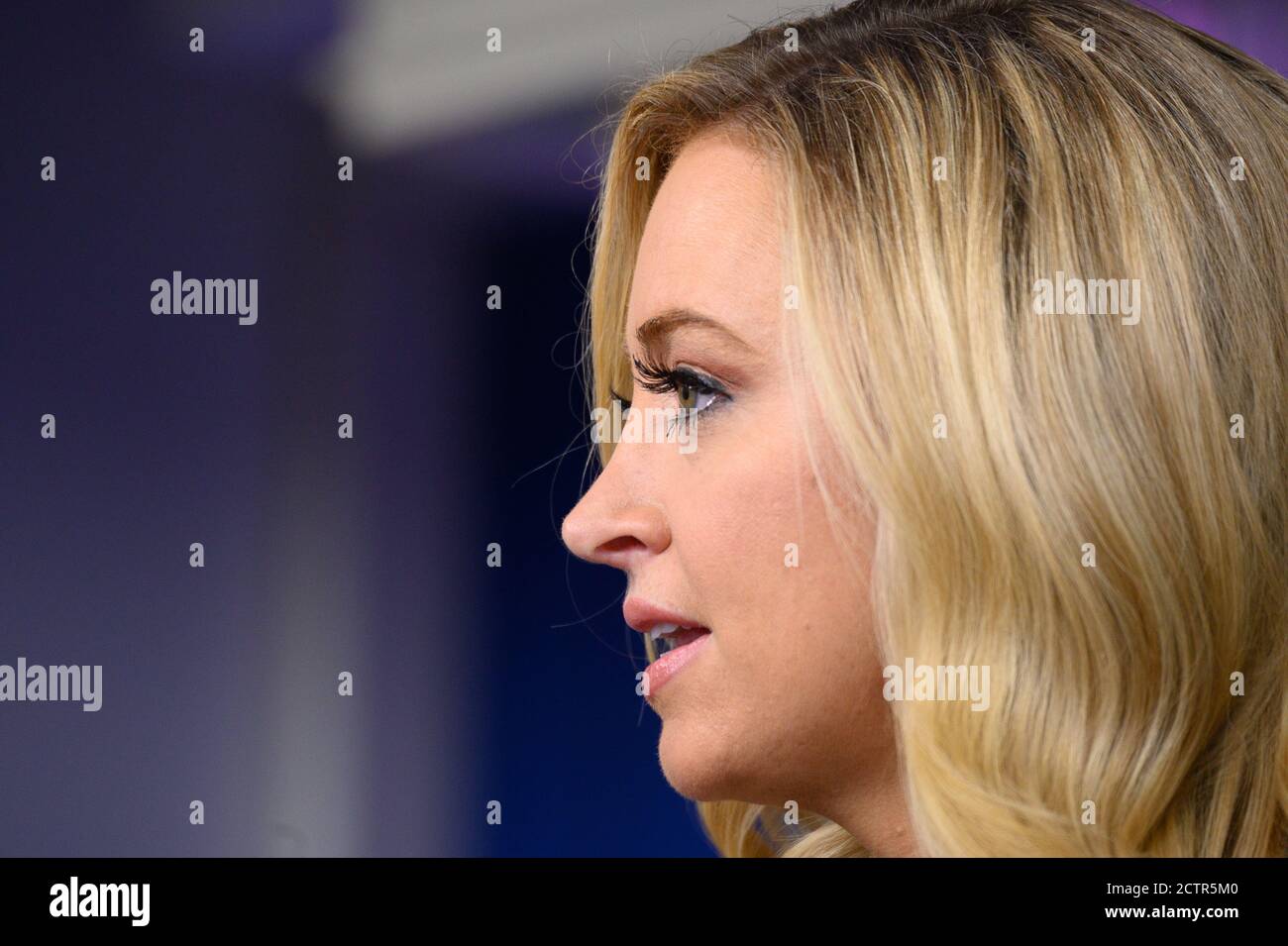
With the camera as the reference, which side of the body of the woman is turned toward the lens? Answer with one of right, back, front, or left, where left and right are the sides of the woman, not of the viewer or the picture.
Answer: left

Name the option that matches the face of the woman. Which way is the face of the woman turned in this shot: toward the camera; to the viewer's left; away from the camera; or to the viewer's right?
to the viewer's left
